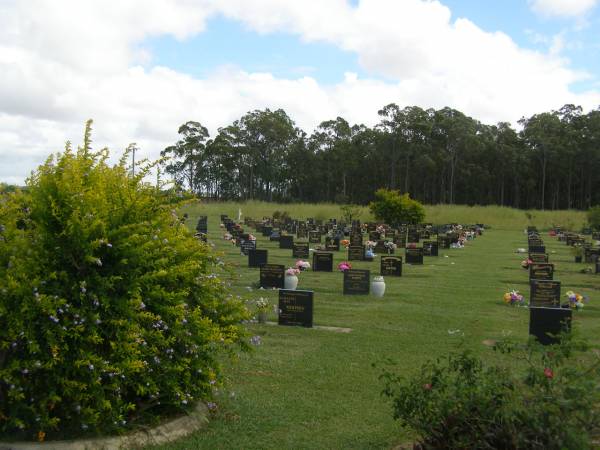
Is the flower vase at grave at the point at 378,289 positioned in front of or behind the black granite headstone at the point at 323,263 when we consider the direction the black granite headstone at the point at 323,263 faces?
in front

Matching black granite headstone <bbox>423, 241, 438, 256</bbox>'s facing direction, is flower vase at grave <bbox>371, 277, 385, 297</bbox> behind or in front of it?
in front

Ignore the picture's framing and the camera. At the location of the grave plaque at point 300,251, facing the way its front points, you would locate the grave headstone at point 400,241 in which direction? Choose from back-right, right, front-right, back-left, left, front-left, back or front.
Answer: back-left

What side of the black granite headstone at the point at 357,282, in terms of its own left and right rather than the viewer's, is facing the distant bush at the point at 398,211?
back

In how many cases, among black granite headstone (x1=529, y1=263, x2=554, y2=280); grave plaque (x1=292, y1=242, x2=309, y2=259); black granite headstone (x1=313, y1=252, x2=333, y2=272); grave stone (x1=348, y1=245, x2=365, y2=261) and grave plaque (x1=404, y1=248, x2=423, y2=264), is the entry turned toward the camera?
5

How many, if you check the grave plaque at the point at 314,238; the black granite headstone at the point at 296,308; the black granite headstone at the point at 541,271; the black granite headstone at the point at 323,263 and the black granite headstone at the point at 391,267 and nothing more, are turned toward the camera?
5

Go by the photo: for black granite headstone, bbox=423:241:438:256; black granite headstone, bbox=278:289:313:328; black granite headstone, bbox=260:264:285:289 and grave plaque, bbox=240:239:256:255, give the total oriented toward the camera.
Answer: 4

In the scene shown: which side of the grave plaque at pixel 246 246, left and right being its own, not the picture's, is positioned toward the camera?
front

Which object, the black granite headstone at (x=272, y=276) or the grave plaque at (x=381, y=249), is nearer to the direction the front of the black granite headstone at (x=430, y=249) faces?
the black granite headstone

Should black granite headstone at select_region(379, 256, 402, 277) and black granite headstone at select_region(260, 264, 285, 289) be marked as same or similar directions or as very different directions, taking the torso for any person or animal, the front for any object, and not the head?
same or similar directions

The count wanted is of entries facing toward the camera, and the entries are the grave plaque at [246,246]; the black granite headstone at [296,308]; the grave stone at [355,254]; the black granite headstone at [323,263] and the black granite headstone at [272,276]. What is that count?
5

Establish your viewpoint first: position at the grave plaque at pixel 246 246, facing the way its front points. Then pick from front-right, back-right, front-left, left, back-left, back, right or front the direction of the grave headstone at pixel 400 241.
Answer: back-left

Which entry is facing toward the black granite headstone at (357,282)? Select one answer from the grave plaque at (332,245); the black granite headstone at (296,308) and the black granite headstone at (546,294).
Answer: the grave plaque

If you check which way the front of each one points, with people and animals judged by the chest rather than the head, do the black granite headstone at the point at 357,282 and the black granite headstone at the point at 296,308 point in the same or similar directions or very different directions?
same or similar directions

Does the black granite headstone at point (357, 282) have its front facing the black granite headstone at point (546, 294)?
no

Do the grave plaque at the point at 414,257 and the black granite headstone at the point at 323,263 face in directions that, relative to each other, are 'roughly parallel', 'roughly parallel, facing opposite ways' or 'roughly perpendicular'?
roughly parallel

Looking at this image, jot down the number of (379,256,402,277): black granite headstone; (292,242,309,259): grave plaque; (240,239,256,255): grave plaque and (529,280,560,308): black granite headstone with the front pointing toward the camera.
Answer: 4

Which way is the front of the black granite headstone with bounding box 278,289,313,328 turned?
toward the camera

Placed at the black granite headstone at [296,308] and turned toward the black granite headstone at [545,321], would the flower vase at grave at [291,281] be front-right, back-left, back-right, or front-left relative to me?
back-left

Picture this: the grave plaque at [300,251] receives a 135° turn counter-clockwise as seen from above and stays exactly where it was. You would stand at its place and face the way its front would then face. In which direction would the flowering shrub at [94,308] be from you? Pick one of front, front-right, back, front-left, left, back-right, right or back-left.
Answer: back-right
